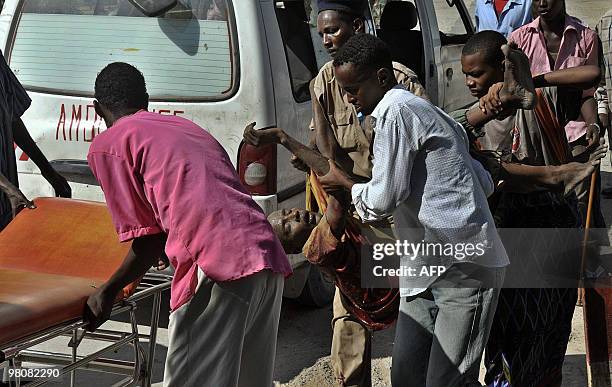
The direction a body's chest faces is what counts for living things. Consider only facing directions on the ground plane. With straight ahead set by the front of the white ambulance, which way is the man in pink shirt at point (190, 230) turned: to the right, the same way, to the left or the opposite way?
to the left

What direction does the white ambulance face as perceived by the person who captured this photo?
facing away from the viewer and to the right of the viewer

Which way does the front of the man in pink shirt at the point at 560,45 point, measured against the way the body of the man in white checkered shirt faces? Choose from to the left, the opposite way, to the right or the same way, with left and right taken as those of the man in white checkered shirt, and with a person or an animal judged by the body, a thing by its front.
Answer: to the left

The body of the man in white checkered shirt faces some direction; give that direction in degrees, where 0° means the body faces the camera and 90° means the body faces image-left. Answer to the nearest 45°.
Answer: approximately 90°

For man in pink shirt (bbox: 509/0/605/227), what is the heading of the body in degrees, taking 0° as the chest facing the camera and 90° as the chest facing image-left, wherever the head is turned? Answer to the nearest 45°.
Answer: approximately 0°

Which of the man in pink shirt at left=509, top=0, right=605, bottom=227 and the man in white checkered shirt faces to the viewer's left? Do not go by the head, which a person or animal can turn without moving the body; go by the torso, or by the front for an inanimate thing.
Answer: the man in white checkered shirt

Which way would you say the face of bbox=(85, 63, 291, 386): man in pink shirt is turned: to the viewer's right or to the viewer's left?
to the viewer's left

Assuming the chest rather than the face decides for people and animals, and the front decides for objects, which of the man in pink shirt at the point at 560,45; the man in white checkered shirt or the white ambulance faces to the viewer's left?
the man in white checkered shirt

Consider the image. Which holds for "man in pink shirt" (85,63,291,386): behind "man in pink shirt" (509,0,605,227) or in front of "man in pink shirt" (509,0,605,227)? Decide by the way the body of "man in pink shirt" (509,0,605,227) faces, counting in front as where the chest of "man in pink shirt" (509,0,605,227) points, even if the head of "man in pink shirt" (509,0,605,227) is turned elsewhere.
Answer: in front

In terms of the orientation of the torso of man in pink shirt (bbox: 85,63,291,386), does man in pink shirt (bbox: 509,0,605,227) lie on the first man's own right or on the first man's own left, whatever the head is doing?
on the first man's own right

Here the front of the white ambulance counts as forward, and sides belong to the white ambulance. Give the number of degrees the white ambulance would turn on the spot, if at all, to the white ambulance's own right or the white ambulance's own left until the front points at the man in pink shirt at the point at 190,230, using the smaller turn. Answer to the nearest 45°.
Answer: approximately 135° to the white ambulance's own right

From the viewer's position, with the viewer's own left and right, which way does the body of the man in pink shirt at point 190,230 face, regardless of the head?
facing away from the viewer and to the left of the viewer

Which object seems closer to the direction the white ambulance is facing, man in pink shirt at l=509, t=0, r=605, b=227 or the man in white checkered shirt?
the man in pink shirt
